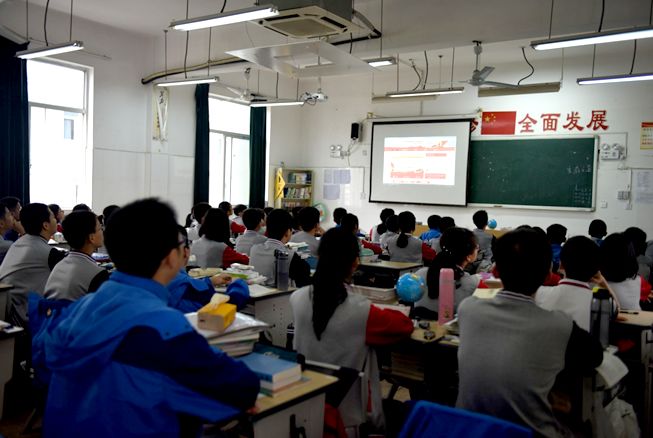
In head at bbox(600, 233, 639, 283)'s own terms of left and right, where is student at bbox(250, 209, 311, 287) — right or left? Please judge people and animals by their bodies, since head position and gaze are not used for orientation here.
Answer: on its left

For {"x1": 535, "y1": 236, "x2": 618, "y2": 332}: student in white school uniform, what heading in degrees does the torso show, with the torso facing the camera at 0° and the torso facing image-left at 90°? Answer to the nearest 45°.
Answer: approximately 180°

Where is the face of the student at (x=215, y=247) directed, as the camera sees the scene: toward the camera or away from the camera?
away from the camera

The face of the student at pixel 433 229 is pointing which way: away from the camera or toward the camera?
away from the camera

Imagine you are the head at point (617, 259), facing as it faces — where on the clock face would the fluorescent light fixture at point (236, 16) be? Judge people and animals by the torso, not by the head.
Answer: The fluorescent light fixture is roughly at 9 o'clock from the head.

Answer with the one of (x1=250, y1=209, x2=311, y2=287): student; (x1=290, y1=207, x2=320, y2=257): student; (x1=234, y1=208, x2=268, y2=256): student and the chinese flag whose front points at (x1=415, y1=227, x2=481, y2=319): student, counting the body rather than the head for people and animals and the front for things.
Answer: the chinese flag

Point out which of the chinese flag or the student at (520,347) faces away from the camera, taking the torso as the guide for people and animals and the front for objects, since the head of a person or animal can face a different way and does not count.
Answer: the student

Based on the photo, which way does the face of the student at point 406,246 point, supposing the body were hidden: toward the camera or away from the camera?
away from the camera

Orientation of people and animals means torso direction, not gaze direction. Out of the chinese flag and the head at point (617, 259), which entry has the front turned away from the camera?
the head

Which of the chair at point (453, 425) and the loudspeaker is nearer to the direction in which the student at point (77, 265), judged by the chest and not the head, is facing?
the loudspeaker

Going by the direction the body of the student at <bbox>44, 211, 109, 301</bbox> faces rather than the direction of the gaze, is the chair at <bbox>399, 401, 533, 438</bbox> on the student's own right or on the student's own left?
on the student's own right

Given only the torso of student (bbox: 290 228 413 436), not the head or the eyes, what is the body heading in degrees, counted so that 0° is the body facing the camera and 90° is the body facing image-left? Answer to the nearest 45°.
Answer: approximately 225°

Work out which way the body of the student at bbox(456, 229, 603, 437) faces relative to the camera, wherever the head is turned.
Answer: away from the camera

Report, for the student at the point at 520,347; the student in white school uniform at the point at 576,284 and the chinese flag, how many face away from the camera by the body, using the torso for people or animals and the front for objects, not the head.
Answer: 2
